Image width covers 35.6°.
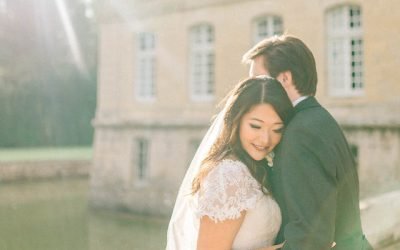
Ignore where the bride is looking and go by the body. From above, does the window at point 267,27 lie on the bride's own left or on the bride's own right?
on the bride's own left

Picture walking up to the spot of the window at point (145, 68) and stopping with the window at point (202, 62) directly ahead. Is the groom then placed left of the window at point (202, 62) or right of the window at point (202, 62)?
right

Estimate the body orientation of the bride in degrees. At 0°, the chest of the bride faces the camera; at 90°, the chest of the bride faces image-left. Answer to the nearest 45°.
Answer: approximately 315°

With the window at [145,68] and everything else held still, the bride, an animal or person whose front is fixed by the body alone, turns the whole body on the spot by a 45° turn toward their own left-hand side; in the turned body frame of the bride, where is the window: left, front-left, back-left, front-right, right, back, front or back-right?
left

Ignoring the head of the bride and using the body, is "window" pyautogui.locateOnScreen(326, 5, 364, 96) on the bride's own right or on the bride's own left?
on the bride's own left

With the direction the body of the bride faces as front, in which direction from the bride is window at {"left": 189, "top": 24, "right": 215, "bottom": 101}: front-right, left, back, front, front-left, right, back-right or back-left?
back-left

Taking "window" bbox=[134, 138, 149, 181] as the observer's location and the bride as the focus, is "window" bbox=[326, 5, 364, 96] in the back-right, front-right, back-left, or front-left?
front-left

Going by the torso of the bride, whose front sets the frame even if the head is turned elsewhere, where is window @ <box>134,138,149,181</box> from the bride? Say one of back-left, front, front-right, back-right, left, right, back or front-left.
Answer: back-left

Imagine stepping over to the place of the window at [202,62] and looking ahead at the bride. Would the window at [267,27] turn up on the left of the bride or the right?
left
